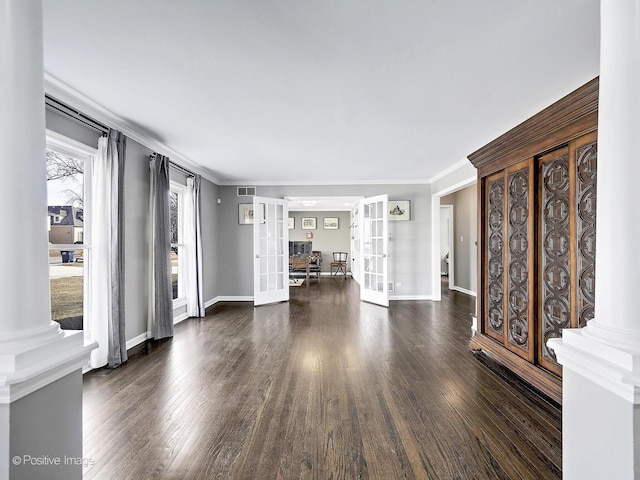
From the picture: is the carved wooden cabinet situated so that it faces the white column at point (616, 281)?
no

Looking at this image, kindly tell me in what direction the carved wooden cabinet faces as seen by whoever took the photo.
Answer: facing the viewer and to the left of the viewer

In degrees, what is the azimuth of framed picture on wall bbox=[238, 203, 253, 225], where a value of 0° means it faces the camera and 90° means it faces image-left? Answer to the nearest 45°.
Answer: approximately 0°

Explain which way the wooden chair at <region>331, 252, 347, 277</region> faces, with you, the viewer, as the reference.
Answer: facing the viewer

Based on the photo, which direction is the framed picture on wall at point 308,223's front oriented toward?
toward the camera

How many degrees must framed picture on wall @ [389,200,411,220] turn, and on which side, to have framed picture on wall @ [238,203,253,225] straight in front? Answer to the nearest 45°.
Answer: approximately 90° to its right

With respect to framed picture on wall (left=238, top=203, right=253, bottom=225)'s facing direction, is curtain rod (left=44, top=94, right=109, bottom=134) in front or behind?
in front

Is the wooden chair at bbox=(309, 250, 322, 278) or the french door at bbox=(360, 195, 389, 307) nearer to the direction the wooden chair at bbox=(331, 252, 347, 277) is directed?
the french door

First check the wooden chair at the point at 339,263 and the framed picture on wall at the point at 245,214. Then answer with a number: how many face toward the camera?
2

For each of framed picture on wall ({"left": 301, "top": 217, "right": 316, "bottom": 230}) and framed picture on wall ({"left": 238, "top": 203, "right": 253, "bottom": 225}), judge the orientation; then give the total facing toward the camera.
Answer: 2

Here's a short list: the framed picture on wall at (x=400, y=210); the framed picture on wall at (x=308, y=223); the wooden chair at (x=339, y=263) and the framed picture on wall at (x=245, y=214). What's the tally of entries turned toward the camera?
4

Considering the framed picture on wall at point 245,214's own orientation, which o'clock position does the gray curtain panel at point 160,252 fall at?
The gray curtain panel is roughly at 1 o'clock from the framed picture on wall.

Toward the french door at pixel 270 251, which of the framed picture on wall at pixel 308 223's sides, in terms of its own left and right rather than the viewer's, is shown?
front

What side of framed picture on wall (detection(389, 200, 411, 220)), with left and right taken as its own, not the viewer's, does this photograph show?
front

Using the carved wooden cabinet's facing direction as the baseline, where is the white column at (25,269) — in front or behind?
in front
